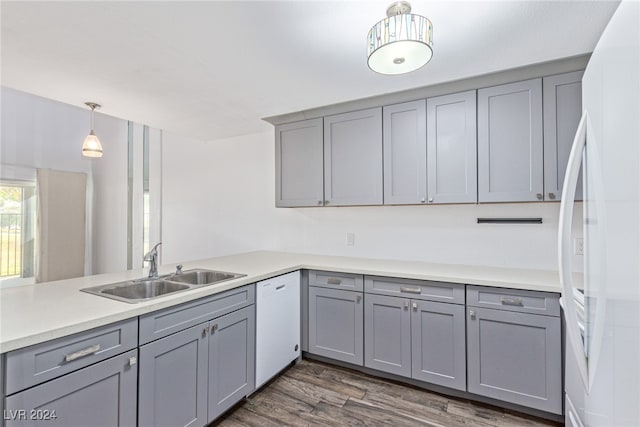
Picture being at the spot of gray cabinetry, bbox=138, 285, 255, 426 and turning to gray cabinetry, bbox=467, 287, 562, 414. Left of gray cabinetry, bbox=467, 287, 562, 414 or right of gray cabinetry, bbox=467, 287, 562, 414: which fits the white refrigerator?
right

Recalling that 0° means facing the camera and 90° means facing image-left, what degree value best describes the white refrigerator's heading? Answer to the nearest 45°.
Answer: approximately 90°

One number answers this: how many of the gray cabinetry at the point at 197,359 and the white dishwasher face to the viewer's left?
0

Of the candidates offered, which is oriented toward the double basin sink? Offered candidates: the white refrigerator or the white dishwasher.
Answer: the white refrigerator

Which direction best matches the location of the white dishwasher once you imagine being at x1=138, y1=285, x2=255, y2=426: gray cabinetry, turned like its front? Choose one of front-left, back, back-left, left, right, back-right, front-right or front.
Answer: left

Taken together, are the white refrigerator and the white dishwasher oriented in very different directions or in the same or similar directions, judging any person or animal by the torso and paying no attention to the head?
very different directions

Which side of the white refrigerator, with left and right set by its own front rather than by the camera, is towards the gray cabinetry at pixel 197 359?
front

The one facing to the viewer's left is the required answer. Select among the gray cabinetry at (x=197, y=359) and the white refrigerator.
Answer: the white refrigerator

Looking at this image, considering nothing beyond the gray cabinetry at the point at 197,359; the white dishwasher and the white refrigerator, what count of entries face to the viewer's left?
1

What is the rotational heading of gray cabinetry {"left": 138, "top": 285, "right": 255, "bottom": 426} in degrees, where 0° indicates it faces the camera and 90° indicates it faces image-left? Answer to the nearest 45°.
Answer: approximately 315°

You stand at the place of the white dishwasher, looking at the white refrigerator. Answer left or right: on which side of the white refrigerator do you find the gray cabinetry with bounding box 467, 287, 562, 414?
left

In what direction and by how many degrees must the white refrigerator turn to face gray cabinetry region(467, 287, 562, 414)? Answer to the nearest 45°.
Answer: approximately 90° to its right

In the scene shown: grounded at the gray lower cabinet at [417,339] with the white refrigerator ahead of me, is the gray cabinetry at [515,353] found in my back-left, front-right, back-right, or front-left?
front-left
